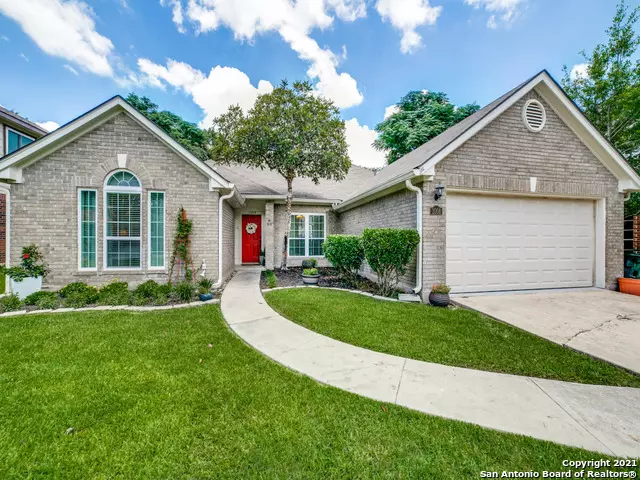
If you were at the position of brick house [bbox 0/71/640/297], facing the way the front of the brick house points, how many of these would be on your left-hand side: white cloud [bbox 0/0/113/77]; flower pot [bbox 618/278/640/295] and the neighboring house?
1

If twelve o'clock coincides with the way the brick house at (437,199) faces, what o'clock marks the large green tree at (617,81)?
The large green tree is roughly at 8 o'clock from the brick house.

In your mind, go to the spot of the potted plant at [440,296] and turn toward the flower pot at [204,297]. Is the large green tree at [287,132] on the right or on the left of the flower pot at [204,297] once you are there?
right

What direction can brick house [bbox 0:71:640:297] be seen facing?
toward the camera

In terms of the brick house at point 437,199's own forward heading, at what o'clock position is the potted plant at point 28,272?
The potted plant is roughly at 3 o'clock from the brick house.
